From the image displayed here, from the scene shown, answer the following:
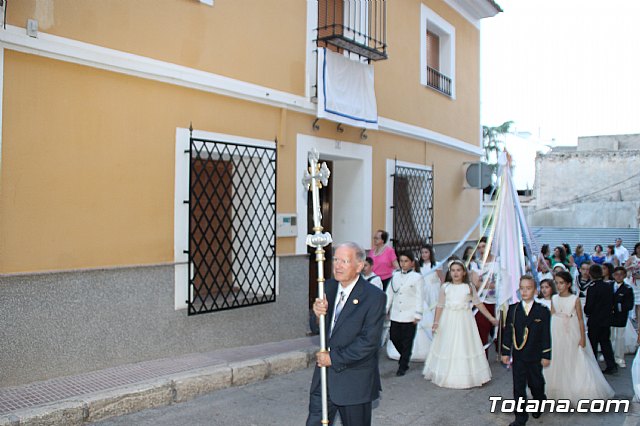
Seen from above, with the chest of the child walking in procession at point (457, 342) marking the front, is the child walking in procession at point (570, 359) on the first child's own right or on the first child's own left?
on the first child's own left

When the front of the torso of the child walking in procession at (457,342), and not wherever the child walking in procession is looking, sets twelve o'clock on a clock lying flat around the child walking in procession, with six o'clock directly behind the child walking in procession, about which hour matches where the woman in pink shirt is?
The woman in pink shirt is roughly at 5 o'clock from the child walking in procession.

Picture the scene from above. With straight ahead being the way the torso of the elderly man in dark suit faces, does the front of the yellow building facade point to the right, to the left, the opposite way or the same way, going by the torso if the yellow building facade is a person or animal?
to the left

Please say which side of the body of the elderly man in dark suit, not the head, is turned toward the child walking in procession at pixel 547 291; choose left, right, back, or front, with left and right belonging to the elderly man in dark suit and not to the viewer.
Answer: back

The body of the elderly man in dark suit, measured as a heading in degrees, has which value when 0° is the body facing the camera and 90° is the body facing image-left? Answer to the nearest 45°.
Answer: approximately 45°

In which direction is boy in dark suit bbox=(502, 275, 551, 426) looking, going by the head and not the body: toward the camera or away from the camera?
toward the camera

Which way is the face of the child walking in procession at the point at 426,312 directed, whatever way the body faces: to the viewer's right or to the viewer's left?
to the viewer's left

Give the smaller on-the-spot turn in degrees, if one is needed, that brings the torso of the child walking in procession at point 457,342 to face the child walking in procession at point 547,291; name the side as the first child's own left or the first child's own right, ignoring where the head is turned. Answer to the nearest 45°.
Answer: approximately 90° to the first child's own left

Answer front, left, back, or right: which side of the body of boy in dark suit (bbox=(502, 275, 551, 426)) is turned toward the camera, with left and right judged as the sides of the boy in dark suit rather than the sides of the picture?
front

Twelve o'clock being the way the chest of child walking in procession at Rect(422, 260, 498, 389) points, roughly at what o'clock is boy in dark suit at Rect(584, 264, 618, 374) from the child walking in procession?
The boy in dark suit is roughly at 8 o'clock from the child walking in procession.

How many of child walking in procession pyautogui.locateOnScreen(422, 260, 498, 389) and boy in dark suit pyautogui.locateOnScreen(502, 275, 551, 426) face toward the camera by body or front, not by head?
2

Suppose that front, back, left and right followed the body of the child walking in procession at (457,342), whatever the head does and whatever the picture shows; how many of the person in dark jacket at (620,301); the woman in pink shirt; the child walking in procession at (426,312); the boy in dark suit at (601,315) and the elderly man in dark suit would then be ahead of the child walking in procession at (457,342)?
1

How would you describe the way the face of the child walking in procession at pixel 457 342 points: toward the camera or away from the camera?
toward the camera

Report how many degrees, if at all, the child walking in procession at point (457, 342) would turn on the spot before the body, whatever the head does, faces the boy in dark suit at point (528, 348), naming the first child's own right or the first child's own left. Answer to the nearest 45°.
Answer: approximately 45° to the first child's own left

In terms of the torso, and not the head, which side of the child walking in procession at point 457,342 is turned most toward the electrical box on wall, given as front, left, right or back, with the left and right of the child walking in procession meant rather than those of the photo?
right

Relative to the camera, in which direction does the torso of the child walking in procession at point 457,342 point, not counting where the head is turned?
toward the camera
